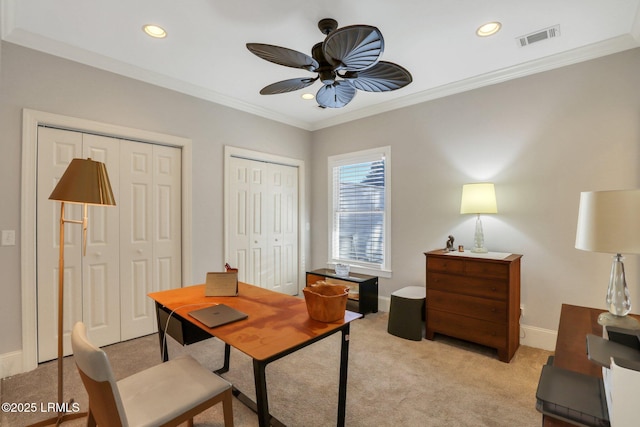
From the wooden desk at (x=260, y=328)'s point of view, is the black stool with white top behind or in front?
behind

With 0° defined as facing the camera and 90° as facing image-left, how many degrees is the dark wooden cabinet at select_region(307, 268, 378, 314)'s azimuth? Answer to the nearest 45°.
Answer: approximately 45°

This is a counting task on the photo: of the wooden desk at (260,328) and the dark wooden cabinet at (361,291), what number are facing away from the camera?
0

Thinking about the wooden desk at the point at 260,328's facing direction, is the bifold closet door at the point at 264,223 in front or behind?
behind

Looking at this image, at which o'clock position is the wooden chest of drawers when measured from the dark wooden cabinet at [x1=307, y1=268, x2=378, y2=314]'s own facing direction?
The wooden chest of drawers is roughly at 9 o'clock from the dark wooden cabinet.

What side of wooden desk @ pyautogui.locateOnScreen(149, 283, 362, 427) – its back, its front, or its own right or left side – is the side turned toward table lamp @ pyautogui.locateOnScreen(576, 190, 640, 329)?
left

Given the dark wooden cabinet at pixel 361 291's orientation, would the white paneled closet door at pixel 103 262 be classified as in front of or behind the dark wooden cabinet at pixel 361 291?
in front

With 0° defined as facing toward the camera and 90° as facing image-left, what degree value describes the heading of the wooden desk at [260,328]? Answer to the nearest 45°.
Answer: approximately 45°

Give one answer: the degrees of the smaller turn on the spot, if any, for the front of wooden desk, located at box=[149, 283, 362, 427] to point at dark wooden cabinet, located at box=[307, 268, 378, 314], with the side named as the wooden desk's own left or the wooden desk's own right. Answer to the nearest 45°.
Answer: approximately 180°

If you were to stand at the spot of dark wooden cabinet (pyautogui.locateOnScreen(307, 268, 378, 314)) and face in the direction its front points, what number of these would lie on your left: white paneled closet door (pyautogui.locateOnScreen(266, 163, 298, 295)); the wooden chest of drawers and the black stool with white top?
2

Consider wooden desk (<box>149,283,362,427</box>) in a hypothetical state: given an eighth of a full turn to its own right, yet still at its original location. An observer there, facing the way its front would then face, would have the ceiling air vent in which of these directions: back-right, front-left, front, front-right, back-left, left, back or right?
back
